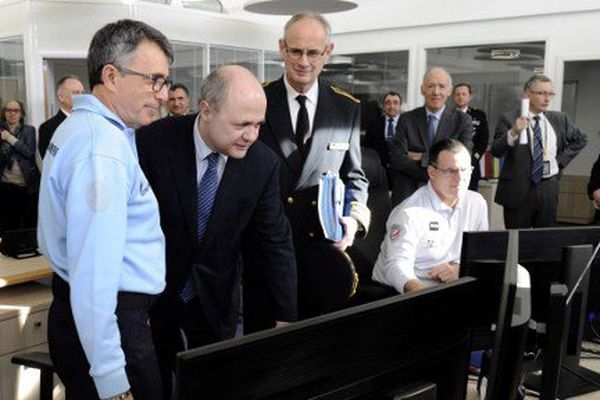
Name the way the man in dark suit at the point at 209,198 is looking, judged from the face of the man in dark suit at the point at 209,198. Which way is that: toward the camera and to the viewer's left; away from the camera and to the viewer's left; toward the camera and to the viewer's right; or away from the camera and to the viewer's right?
toward the camera and to the viewer's right

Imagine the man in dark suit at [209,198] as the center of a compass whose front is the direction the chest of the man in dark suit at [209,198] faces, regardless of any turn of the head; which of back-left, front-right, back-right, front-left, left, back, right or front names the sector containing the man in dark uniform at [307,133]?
left

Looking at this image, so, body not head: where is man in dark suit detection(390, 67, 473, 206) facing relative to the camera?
toward the camera

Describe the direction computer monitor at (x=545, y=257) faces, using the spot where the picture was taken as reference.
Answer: facing away from the viewer

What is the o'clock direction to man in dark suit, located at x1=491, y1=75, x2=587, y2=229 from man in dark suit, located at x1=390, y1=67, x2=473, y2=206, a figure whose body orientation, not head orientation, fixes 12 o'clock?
man in dark suit, located at x1=491, y1=75, x2=587, y2=229 is roughly at 8 o'clock from man in dark suit, located at x1=390, y1=67, x2=473, y2=206.

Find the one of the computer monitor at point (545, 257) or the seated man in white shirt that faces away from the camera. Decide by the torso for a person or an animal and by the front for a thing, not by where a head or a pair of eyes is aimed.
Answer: the computer monitor

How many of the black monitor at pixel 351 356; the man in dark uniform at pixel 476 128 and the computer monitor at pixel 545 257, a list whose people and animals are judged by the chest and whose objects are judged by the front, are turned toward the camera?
1

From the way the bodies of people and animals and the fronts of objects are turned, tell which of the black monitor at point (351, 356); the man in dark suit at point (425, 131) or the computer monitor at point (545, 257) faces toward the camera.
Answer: the man in dark suit

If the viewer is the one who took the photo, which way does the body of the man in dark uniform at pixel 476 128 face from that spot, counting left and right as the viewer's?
facing the viewer

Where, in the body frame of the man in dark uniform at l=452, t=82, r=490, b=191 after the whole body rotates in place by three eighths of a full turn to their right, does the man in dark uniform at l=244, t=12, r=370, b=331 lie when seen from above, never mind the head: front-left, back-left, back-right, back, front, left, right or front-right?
back-left

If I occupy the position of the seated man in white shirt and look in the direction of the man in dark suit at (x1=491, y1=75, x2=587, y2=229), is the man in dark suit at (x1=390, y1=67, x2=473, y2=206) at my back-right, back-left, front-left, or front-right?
front-left

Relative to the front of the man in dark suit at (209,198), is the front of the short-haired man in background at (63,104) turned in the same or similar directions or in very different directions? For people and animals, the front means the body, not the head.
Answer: same or similar directions

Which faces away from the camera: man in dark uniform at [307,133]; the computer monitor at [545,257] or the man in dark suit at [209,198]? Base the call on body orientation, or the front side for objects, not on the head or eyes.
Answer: the computer monitor

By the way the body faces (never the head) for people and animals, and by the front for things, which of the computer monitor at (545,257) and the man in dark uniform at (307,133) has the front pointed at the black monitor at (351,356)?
the man in dark uniform

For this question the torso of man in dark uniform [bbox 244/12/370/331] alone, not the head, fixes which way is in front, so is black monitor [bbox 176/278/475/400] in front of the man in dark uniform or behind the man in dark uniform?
in front

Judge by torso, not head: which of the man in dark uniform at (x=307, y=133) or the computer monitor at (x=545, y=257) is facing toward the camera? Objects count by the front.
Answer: the man in dark uniform

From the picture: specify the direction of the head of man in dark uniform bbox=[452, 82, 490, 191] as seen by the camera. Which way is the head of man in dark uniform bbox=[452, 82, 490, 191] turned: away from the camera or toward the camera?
toward the camera

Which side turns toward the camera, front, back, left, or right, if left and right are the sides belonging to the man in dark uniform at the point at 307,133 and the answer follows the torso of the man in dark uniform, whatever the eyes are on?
front

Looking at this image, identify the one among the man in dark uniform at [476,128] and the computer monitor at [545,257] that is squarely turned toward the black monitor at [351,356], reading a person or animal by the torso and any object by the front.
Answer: the man in dark uniform

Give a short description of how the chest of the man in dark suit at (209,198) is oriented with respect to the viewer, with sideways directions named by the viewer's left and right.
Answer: facing the viewer and to the right of the viewer

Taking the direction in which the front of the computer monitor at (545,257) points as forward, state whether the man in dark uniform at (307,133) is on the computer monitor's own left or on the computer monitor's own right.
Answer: on the computer monitor's own left
